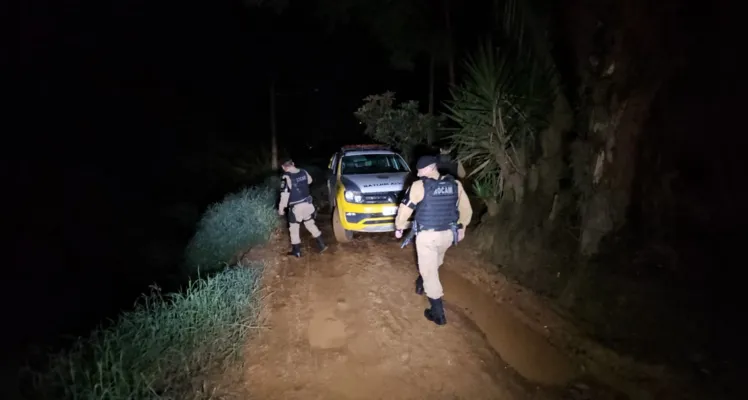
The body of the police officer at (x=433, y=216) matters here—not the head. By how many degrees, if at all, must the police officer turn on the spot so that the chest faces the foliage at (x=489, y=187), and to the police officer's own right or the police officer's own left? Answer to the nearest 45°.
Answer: approximately 45° to the police officer's own right

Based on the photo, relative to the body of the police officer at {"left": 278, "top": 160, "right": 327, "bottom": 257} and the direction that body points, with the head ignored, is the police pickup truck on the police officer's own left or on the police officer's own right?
on the police officer's own right

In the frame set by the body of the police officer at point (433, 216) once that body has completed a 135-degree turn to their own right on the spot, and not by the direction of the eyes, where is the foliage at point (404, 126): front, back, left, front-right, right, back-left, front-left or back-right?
left

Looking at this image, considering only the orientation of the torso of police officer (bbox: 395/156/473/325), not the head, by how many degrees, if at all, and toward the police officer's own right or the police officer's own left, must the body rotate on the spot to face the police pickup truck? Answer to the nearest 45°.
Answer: approximately 45° to the police officer's own right

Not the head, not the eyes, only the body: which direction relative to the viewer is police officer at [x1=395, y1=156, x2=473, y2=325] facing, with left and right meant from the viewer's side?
facing away from the viewer and to the left of the viewer

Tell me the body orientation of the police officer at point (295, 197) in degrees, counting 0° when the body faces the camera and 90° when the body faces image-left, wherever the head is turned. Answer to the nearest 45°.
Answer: approximately 135°

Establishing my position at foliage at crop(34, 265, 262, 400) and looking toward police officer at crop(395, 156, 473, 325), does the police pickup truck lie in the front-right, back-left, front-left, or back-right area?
front-left

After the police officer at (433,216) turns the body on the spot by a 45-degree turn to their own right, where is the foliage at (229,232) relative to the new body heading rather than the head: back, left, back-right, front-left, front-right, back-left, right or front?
front-left

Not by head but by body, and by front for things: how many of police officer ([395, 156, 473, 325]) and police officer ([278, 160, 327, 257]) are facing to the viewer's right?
0

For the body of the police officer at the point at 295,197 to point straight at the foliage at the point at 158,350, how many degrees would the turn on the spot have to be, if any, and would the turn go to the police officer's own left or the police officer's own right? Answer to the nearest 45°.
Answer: approximately 135° to the police officer's own left
